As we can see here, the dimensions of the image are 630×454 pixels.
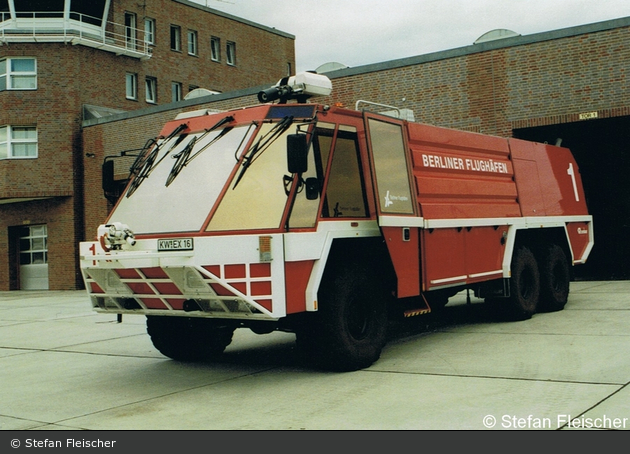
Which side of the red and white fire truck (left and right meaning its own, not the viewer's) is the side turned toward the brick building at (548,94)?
back

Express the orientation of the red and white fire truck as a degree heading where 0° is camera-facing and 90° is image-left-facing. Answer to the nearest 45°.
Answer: approximately 45°

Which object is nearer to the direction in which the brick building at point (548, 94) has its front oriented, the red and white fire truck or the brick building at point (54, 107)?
the red and white fire truck

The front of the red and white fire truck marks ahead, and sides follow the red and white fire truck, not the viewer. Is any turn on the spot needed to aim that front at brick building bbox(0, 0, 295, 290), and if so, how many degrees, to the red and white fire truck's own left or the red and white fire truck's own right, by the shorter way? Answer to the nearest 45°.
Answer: approximately 90° to the red and white fire truck's own right

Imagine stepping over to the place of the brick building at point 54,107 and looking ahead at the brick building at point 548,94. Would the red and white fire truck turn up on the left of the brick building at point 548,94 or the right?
right

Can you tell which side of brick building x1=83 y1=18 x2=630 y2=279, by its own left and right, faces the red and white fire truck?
front

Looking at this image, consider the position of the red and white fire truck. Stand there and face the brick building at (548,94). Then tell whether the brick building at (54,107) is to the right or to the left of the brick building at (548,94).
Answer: left

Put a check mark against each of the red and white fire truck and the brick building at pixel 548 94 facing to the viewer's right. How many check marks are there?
0

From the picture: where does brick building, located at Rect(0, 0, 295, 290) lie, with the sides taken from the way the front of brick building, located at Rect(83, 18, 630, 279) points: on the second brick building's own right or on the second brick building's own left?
on the second brick building's own right
